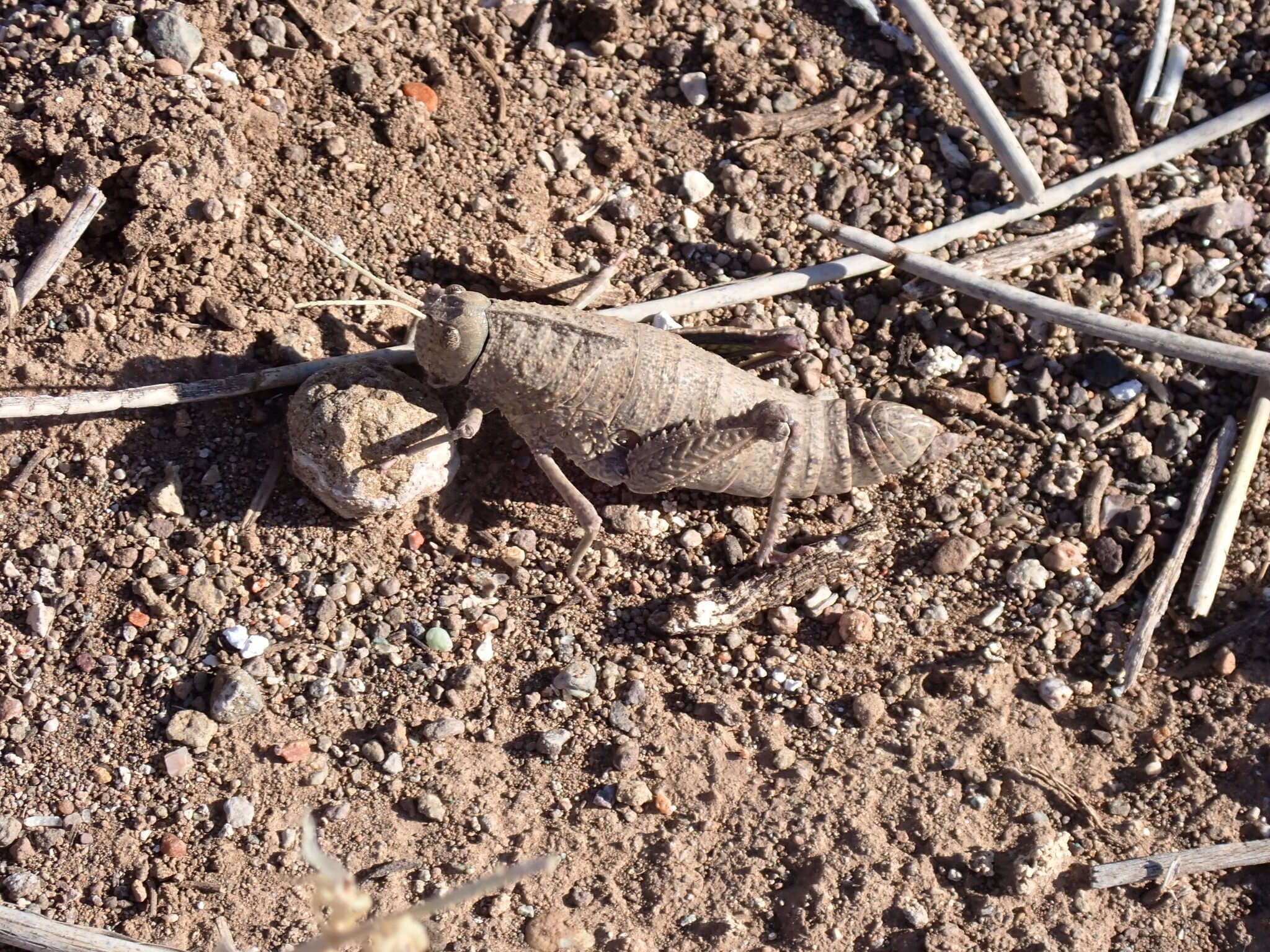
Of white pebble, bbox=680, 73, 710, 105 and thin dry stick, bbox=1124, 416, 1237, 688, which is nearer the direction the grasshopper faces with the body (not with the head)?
the white pebble

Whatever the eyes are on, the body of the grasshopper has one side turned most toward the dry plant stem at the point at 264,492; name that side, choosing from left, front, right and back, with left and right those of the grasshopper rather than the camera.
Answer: front

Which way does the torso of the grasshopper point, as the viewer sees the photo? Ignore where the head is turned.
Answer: to the viewer's left

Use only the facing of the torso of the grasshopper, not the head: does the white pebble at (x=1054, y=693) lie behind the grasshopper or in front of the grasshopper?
behind

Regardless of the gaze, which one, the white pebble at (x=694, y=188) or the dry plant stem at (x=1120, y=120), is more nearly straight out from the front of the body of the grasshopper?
the white pebble

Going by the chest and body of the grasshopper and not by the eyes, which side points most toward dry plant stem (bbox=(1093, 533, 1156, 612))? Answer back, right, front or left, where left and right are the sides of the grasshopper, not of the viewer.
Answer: back

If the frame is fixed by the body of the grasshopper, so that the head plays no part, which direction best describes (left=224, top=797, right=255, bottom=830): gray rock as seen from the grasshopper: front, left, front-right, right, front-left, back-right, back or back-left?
front-left

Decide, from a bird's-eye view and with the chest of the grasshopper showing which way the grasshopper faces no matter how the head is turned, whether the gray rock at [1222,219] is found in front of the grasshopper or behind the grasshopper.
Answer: behind

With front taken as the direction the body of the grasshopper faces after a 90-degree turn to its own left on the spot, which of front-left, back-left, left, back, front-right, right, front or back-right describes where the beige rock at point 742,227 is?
back

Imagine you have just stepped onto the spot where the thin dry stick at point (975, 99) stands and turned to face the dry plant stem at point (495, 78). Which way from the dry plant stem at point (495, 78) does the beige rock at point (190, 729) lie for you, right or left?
left

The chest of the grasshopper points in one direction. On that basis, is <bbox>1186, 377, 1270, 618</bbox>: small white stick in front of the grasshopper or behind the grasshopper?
behind

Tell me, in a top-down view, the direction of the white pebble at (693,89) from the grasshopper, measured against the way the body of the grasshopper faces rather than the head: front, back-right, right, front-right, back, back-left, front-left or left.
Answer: right

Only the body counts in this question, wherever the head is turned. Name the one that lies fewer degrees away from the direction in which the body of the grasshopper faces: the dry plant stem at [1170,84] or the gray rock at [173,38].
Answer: the gray rock
